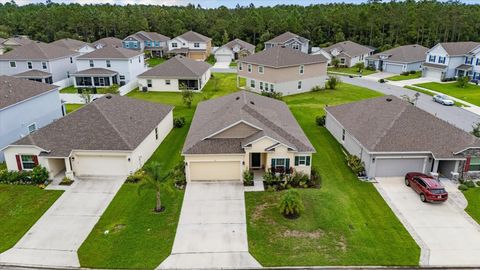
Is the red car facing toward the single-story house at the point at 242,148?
no

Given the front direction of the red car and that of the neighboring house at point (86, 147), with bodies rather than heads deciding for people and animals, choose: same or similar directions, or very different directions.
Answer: very different directions

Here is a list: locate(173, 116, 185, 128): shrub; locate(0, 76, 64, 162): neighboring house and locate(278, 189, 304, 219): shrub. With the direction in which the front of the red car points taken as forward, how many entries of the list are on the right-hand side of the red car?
0

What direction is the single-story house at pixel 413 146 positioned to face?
toward the camera

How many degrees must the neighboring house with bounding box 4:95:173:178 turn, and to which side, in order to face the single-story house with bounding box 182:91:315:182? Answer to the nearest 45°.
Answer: approximately 45° to its left

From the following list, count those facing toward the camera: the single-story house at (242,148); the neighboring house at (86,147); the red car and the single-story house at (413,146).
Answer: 3

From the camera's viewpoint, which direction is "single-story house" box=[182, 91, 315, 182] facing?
toward the camera

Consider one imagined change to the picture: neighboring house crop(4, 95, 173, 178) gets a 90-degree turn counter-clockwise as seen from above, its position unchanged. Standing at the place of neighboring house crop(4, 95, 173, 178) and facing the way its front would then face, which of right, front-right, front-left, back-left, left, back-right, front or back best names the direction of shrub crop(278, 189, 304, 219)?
front-right

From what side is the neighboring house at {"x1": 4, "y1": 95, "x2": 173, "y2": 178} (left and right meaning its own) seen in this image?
front

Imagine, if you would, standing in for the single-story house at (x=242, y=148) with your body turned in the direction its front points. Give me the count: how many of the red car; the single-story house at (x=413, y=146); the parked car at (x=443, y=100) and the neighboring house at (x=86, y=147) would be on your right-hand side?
1

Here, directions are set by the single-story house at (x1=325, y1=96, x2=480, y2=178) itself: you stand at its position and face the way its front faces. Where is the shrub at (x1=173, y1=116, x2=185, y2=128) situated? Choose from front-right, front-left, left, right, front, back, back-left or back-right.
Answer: right

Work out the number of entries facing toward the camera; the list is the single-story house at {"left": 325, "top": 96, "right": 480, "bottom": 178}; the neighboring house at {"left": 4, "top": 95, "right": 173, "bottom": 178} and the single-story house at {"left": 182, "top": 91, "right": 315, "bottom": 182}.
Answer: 3

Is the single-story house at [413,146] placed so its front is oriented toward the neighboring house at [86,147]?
no

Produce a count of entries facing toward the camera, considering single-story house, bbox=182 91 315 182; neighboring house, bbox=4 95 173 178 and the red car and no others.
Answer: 2

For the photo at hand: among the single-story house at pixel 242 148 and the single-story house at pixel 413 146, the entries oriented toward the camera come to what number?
2

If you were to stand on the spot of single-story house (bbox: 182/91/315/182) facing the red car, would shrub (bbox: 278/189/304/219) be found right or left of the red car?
right

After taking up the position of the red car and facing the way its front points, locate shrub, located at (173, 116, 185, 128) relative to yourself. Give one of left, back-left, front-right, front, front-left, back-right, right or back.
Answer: front-left

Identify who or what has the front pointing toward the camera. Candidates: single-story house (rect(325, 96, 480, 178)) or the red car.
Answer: the single-story house

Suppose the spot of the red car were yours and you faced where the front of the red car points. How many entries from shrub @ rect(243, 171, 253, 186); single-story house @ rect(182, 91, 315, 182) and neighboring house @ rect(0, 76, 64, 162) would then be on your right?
0

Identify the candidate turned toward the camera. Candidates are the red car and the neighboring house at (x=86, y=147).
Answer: the neighboring house

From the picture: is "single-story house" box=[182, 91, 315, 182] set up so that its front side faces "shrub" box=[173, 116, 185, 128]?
no
